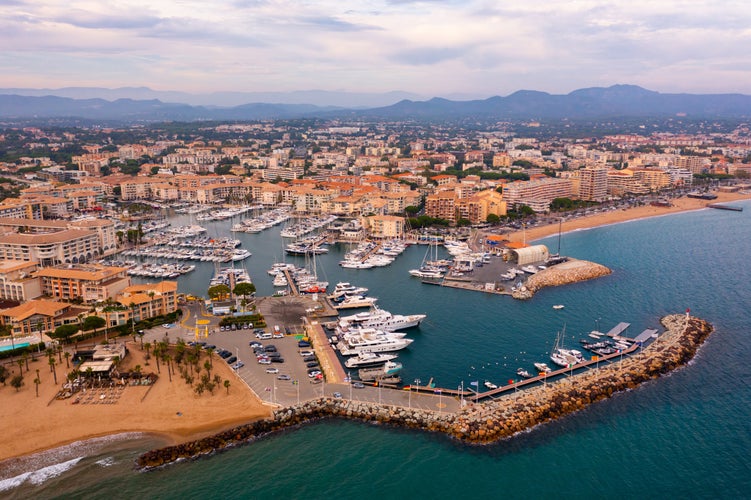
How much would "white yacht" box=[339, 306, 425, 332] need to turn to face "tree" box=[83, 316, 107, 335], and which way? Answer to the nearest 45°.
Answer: approximately 180°

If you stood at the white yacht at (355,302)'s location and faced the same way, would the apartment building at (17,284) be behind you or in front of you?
behind

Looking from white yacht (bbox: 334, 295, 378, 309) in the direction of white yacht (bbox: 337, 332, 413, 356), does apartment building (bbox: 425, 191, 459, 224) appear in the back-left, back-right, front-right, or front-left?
back-left

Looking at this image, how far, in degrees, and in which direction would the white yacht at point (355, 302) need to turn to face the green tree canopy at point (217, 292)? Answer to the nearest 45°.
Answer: approximately 180°

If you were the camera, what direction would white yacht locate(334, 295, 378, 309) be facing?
facing to the right of the viewer

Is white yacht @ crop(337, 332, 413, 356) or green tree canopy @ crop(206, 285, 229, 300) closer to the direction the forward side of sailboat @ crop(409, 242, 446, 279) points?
the green tree canopy

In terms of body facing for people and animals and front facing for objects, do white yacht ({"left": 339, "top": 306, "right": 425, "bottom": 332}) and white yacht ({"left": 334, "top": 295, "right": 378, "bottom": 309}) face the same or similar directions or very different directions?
same or similar directions

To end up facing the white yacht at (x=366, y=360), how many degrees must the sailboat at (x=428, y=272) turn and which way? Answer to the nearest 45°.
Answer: approximately 90° to its left

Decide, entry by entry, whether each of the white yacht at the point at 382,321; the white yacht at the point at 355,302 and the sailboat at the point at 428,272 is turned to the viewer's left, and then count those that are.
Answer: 1

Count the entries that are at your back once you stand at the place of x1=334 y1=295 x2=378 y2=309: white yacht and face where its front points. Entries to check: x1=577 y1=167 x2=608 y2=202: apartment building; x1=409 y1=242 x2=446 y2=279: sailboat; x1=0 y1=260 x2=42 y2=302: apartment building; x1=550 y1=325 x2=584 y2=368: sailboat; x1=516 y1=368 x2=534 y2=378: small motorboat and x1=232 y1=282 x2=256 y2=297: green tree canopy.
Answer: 2

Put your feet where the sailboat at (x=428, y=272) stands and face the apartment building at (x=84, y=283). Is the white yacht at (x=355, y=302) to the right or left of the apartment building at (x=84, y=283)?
left

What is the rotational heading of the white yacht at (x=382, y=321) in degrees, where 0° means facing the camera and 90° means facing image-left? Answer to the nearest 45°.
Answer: approximately 270°

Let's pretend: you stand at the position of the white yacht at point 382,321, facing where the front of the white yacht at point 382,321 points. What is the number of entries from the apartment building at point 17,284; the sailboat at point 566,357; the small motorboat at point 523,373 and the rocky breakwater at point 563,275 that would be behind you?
1

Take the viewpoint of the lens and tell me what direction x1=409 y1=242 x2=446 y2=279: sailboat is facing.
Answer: facing to the left of the viewer
